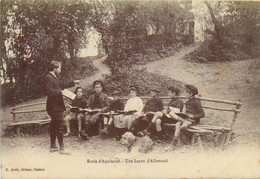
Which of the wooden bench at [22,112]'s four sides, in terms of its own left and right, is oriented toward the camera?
front

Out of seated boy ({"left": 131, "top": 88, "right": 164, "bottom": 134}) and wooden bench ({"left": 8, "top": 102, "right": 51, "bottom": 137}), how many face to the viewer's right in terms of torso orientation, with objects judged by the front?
0

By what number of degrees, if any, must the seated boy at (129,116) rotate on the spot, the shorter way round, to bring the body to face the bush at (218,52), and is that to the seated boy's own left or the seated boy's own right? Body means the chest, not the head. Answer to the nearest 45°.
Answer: approximately 135° to the seated boy's own left

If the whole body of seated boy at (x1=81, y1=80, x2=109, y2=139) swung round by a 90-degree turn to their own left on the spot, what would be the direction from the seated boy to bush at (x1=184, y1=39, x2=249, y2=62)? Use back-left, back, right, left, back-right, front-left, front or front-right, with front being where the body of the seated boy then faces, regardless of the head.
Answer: front-left

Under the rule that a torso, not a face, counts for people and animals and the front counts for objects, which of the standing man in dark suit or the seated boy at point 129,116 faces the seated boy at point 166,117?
the standing man in dark suit

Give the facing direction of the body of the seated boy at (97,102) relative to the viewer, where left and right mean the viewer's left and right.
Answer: facing the viewer and to the left of the viewer

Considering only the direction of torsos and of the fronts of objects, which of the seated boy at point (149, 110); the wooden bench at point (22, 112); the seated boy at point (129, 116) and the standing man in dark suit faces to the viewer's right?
the standing man in dark suit

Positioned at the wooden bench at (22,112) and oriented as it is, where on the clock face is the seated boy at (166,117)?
The seated boy is roughly at 10 o'clock from the wooden bench.

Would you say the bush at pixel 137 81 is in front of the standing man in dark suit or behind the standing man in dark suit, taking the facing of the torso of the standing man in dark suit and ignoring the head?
in front

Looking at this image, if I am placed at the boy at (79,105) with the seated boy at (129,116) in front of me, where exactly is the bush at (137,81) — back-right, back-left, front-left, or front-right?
front-left

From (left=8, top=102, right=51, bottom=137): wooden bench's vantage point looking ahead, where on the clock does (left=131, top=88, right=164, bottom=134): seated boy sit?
The seated boy is roughly at 10 o'clock from the wooden bench.

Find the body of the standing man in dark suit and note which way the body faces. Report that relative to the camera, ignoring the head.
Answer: to the viewer's right

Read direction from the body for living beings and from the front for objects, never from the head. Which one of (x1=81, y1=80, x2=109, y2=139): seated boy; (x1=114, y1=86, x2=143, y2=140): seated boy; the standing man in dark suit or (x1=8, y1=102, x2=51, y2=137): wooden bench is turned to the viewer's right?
the standing man in dark suit
